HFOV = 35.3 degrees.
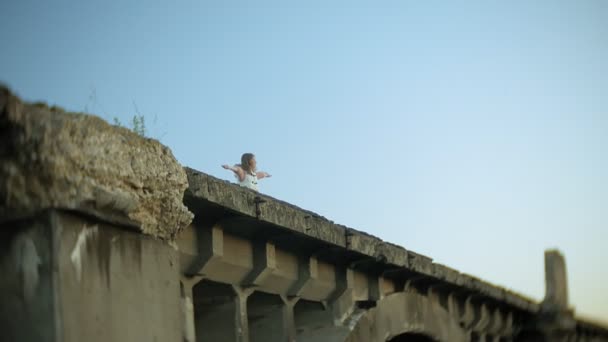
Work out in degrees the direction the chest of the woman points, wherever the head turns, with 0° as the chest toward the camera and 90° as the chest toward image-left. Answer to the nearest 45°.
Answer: approximately 315°
